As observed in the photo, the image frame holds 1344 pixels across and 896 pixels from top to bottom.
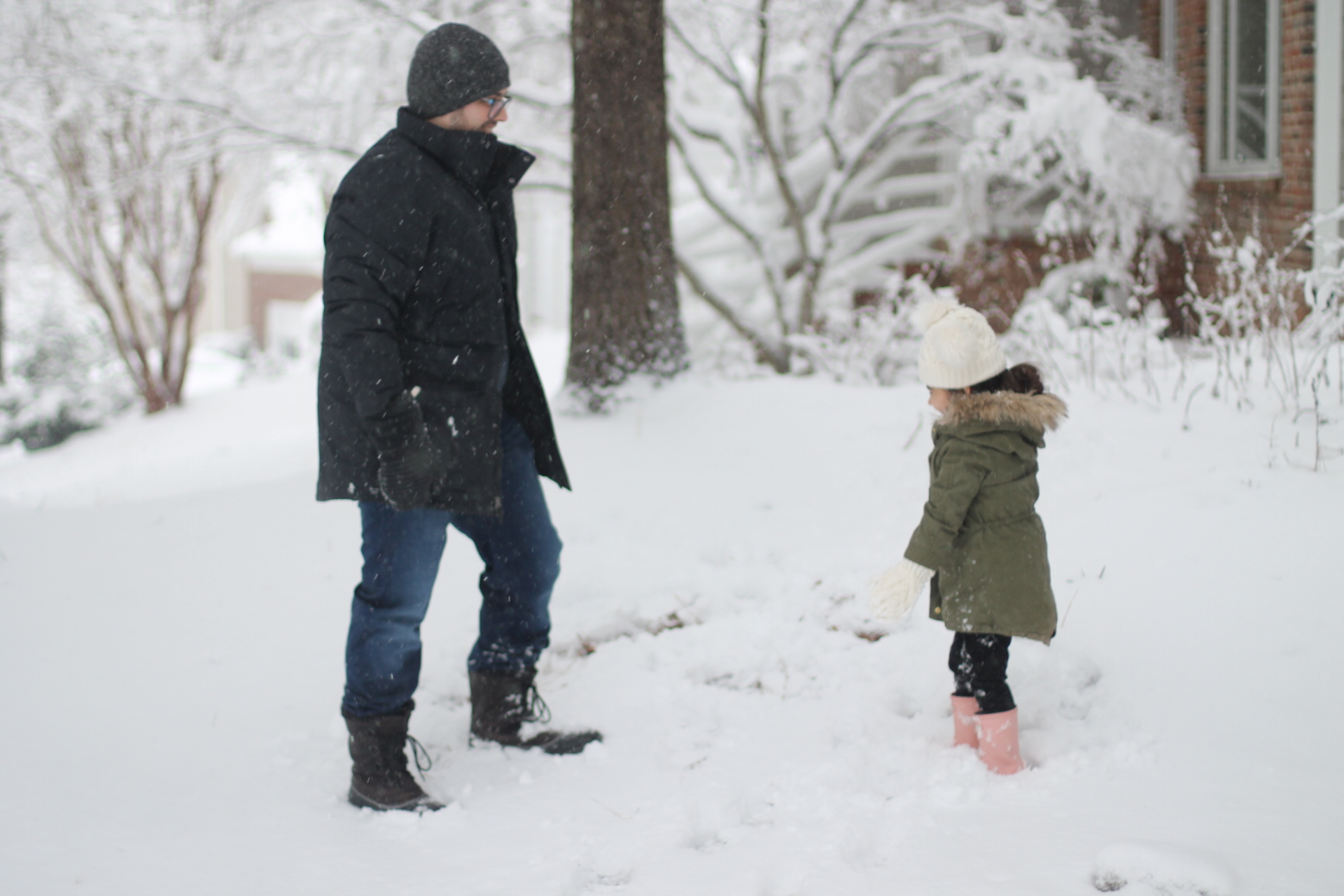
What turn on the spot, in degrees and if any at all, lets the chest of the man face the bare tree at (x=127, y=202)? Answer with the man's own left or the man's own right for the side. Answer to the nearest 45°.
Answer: approximately 90° to the man's own left

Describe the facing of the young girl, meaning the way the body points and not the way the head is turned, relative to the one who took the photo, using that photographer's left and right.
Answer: facing to the left of the viewer

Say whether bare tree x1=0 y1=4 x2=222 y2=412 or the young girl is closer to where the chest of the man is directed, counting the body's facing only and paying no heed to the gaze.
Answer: the young girl

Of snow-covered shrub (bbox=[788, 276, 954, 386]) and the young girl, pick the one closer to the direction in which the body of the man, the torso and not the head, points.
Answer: the young girl

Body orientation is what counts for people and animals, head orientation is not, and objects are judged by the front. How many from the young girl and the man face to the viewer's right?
1

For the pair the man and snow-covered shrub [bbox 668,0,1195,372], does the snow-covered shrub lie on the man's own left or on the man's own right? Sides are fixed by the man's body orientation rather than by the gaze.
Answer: on the man's own left

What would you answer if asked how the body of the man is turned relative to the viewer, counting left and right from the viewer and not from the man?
facing to the right of the viewer

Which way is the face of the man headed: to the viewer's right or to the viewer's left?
to the viewer's right
